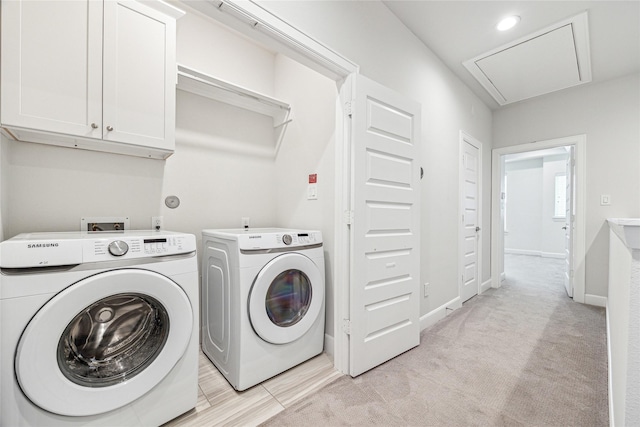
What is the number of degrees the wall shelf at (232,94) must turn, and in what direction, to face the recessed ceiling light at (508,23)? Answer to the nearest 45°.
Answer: approximately 45° to its left

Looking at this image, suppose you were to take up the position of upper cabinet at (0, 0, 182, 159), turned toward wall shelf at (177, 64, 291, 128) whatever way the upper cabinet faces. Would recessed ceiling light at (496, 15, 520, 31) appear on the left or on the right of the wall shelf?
right

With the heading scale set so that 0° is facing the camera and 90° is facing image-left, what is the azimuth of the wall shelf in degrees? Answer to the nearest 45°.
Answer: approximately 315°

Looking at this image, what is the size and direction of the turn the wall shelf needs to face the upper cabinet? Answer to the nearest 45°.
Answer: approximately 90° to its right

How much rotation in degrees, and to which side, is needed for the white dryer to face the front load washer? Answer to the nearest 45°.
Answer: approximately 90° to its right
